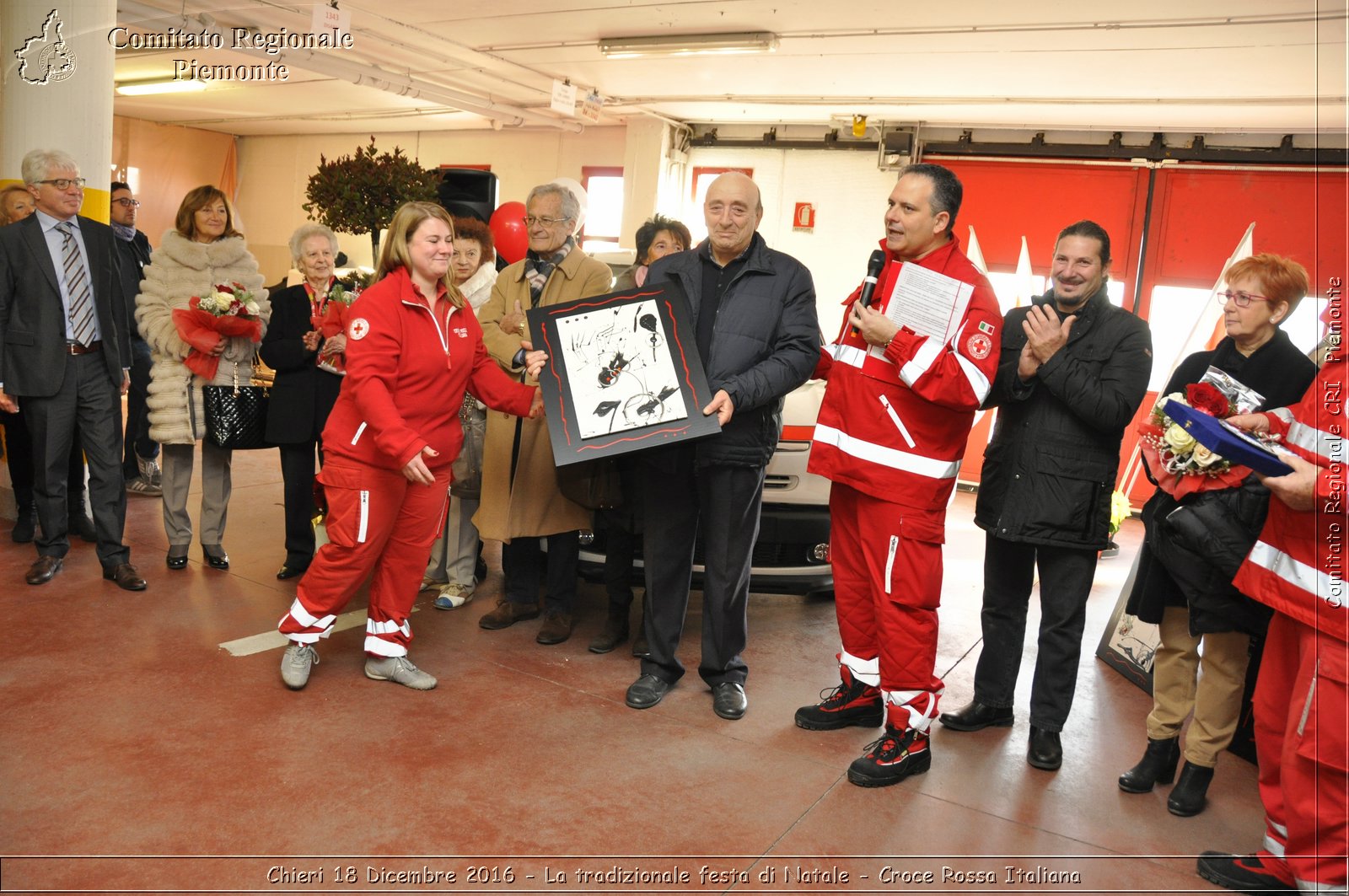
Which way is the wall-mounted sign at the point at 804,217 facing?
toward the camera

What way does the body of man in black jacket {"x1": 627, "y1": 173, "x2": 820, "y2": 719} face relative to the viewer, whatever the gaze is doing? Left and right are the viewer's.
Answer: facing the viewer

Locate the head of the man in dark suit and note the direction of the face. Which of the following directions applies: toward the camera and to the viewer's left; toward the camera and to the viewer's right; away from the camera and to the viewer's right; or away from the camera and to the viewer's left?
toward the camera and to the viewer's right

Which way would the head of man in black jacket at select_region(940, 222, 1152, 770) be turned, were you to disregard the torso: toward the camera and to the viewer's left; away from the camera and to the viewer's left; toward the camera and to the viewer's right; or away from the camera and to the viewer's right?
toward the camera and to the viewer's left

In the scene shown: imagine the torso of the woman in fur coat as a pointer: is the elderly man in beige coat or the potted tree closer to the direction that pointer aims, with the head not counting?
the elderly man in beige coat

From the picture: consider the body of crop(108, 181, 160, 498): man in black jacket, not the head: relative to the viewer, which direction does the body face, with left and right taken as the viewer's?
facing the viewer and to the right of the viewer

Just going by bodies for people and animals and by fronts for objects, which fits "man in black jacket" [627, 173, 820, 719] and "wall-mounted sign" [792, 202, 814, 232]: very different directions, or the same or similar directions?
same or similar directions

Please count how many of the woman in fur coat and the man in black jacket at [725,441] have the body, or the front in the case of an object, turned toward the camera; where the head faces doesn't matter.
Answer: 2

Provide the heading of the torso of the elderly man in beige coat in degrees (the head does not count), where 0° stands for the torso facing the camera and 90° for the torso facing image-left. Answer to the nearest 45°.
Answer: approximately 45°

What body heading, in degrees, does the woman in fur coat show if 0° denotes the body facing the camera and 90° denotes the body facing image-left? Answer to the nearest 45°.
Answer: approximately 0°
